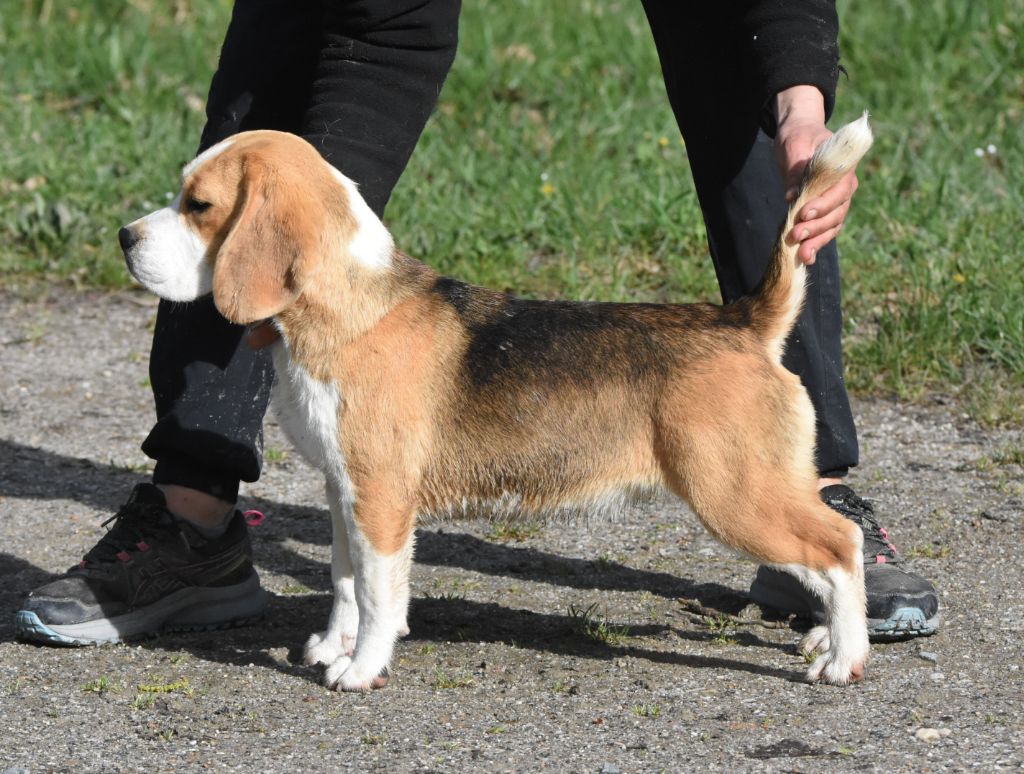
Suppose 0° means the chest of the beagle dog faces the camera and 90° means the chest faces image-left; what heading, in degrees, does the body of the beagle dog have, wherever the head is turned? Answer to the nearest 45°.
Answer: approximately 90°
